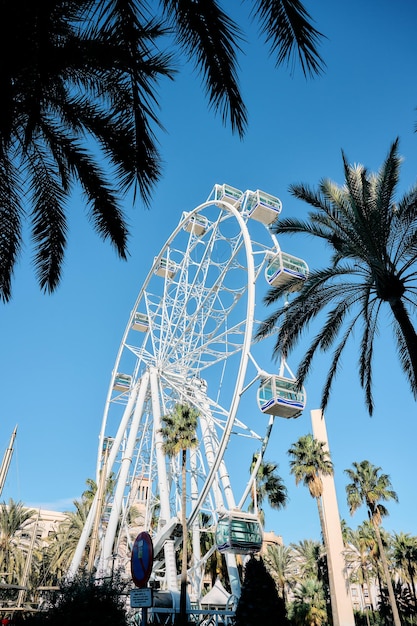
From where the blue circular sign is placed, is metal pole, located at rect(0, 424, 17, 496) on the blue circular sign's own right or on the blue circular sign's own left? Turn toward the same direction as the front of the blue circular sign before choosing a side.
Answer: on the blue circular sign's own right

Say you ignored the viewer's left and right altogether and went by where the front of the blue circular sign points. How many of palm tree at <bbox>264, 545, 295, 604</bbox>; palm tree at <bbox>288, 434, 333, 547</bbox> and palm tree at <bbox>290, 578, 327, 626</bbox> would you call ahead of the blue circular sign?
0

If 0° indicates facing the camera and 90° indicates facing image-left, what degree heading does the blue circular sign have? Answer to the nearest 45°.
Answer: approximately 45°

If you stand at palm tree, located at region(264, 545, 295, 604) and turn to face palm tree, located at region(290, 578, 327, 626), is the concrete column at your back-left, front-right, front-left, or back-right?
front-left

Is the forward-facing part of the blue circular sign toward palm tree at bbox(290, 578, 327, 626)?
no

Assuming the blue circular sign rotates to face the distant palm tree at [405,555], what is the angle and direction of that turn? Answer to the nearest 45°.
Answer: approximately 180°

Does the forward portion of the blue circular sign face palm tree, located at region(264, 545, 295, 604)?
no

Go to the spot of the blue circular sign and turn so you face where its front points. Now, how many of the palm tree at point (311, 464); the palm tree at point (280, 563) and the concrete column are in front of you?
0

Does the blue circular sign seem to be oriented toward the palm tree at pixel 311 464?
no
